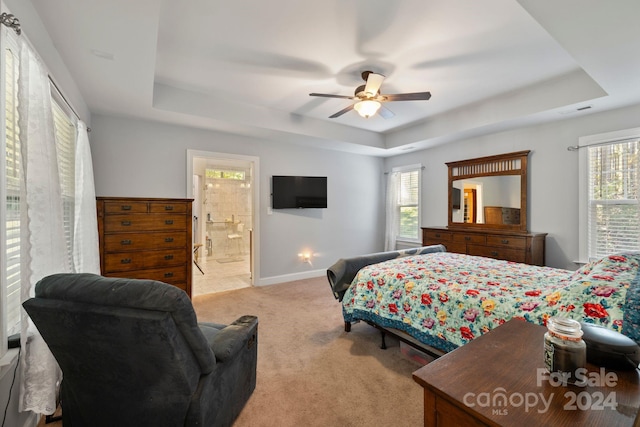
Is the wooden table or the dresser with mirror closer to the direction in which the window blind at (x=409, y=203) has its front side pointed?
the wooden table

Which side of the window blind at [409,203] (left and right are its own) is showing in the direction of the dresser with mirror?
left

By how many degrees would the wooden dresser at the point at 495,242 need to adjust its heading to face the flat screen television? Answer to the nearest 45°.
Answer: approximately 45° to its right

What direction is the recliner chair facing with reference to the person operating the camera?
facing away from the viewer and to the right of the viewer

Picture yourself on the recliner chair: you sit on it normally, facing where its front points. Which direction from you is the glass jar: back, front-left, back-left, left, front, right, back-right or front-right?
right

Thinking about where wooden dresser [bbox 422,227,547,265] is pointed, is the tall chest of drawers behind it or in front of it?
in front

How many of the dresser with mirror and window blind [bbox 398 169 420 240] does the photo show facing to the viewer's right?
0

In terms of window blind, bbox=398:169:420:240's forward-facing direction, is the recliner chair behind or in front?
in front

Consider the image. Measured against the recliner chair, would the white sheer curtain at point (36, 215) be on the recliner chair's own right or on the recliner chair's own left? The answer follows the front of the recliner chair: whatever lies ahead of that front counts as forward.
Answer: on the recliner chair's own left

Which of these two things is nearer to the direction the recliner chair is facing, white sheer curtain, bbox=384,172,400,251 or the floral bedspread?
the white sheer curtain

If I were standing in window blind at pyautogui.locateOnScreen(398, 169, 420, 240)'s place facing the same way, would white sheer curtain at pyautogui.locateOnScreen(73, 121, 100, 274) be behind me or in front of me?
in front

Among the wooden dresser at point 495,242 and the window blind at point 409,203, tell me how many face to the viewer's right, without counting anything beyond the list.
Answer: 0
